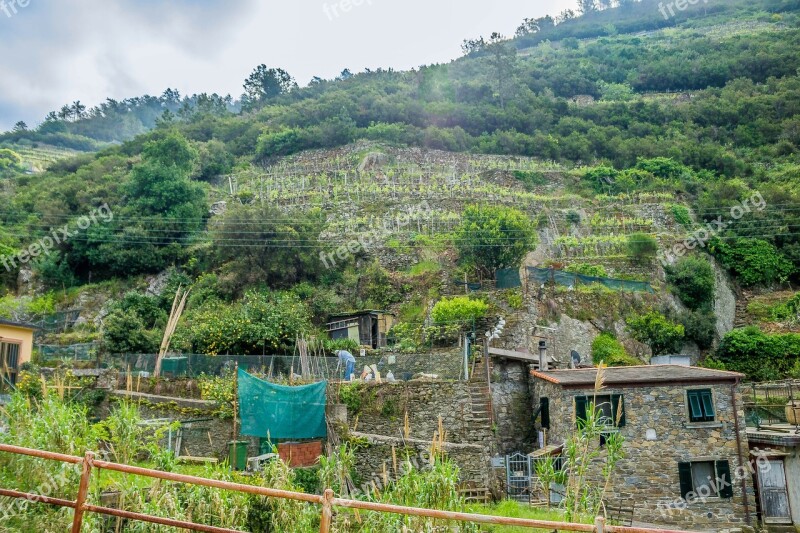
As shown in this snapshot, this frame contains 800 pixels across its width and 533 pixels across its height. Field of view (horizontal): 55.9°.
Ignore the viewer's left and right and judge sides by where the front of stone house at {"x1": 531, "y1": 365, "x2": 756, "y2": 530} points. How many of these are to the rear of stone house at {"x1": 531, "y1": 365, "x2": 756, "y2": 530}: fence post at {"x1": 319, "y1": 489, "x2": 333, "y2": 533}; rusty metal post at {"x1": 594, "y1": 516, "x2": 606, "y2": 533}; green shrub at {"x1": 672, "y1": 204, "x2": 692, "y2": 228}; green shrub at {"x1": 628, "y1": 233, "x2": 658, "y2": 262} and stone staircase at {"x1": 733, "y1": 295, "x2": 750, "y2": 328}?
3

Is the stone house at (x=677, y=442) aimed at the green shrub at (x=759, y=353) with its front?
no

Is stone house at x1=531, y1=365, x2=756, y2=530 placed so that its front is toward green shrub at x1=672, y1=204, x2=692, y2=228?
no

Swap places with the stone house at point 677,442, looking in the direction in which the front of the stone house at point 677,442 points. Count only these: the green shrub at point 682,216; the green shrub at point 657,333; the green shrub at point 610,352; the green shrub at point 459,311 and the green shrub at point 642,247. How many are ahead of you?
0

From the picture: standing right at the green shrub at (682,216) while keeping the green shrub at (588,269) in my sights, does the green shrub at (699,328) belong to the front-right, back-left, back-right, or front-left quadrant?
front-left

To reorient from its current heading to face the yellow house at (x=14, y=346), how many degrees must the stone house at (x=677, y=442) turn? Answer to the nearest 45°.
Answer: approximately 90° to its right

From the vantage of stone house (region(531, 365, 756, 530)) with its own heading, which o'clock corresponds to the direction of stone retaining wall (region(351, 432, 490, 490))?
The stone retaining wall is roughly at 2 o'clock from the stone house.

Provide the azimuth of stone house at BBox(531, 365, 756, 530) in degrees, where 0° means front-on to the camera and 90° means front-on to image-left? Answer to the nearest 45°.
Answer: approximately 0°

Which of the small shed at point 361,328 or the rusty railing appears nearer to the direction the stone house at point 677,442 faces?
the rusty railing

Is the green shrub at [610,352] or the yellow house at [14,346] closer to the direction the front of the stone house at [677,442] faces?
the yellow house

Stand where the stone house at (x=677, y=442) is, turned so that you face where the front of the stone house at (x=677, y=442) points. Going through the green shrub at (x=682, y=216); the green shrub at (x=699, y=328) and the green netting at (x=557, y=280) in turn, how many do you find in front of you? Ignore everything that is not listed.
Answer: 0

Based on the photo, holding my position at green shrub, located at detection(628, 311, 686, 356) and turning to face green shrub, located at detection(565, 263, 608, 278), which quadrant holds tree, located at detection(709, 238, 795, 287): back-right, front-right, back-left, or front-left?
front-right

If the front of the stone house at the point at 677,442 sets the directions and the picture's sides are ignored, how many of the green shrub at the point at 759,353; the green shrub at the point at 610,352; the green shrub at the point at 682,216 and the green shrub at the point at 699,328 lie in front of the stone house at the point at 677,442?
0

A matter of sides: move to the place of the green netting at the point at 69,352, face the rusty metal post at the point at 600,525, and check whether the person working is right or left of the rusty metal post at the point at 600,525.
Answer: left

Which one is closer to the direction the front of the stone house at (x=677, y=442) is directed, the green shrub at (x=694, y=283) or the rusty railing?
the rusty railing

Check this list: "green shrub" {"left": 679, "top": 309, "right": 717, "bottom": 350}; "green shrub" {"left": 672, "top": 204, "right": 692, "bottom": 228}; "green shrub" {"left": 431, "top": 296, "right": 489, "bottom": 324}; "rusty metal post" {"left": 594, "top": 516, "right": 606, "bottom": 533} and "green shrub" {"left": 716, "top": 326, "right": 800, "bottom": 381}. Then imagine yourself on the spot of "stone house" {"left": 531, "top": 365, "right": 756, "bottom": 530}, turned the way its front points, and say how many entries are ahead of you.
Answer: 1

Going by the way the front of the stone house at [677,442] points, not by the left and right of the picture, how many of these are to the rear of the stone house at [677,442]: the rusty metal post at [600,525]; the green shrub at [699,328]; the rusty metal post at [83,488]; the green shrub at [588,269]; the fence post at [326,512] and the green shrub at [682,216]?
3

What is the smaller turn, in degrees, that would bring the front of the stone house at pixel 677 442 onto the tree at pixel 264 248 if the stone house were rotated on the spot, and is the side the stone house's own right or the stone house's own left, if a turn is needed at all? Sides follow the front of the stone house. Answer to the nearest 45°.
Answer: approximately 135° to the stone house's own right

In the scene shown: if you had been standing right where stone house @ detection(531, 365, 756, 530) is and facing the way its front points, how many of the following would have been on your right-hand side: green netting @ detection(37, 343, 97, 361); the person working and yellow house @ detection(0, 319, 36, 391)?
3

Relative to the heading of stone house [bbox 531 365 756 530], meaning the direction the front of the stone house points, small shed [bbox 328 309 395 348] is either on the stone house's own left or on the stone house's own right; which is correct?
on the stone house's own right

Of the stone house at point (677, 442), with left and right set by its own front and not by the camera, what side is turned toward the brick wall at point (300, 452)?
right

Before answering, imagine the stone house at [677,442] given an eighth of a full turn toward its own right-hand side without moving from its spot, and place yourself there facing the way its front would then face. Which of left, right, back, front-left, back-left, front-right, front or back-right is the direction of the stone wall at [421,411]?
front-right

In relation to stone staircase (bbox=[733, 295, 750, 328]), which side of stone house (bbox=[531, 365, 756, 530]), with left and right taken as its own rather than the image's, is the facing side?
back
